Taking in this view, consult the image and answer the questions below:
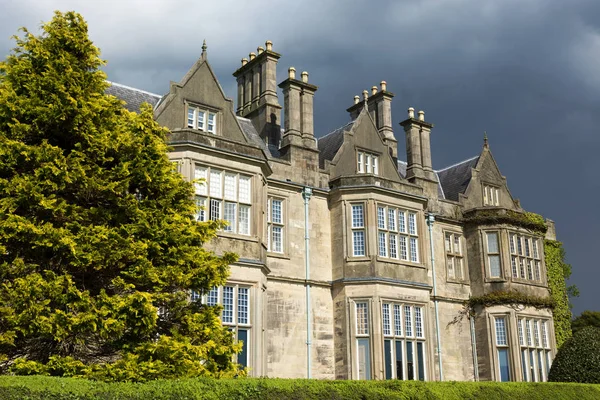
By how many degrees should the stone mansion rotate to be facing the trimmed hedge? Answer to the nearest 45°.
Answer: approximately 45° to its right

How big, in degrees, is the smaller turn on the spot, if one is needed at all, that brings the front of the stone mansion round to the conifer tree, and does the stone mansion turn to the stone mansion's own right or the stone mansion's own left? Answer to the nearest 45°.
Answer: approximately 90° to the stone mansion's own right

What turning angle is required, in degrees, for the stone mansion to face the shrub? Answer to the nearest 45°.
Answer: approximately 45° to its left

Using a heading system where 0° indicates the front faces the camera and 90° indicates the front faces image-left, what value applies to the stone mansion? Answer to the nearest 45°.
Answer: approximately 315°
